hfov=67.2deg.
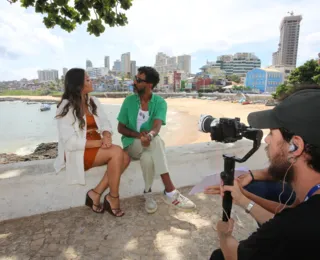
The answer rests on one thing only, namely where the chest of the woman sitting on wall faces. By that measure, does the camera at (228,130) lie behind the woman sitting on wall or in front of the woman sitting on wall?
in front

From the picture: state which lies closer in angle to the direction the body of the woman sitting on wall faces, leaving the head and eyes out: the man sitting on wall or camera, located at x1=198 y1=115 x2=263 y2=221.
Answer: the camera

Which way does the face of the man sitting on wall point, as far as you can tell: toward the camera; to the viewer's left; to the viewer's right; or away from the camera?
to the viewer's left

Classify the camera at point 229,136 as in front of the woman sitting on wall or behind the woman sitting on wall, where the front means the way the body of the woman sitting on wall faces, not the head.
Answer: in front

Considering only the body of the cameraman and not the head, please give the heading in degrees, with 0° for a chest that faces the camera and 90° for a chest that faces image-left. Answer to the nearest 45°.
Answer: approximately 135°

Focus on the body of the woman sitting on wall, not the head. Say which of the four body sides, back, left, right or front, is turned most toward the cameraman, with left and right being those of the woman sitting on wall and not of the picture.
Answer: front

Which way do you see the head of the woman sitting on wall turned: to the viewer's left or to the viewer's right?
to the viewer's right

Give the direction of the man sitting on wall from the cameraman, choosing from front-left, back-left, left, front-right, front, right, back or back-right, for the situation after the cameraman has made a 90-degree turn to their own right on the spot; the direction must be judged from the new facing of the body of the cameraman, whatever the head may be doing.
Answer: left

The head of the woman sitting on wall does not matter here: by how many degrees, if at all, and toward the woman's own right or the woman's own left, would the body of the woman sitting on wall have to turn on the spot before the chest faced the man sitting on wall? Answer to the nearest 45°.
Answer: approximately 45° to the woman's own left
